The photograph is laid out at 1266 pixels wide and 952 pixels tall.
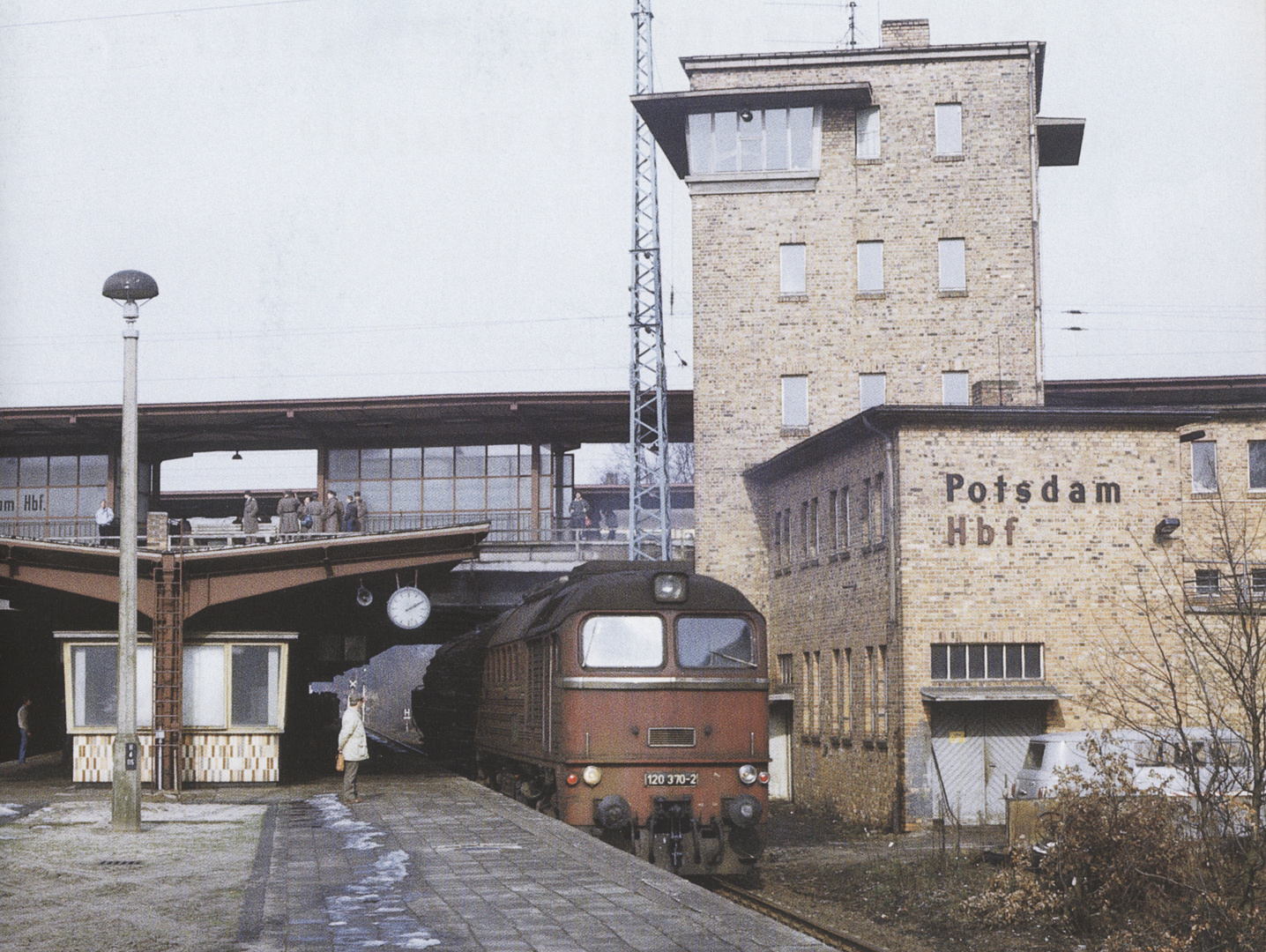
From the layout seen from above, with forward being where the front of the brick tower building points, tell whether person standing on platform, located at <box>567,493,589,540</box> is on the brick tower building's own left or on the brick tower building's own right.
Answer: on the brick tower building's own right

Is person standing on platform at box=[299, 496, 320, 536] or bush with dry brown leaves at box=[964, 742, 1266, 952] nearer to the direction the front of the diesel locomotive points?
the bush with dry brown leaves

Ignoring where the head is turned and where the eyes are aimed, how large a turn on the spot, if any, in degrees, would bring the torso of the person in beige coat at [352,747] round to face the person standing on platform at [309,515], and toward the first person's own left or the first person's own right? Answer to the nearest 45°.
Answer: approximately 90° to the first person's own left

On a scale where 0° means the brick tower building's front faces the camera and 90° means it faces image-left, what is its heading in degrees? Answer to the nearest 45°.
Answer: approximately 0°

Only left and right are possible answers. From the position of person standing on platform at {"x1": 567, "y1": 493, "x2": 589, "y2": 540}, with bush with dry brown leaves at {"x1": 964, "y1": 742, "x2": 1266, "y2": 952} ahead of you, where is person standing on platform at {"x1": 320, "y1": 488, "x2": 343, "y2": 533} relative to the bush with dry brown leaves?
right
